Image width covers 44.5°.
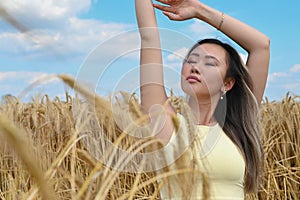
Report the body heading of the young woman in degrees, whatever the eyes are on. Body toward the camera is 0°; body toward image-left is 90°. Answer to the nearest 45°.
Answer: approximately 45°
